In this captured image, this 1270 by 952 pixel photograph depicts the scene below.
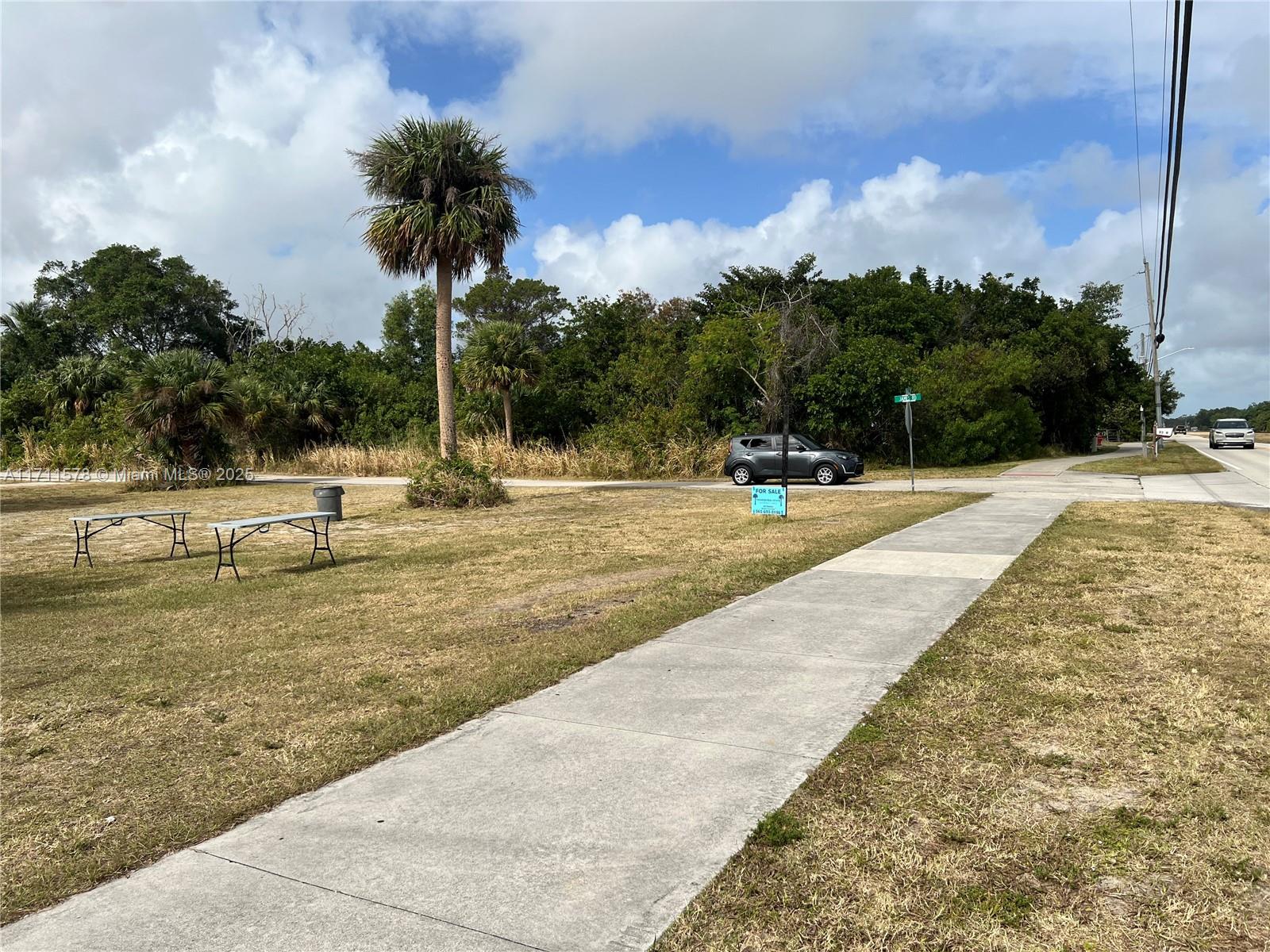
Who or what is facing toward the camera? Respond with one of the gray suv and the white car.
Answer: the white car

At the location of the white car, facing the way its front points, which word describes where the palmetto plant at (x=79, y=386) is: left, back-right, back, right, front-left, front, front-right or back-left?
front-right

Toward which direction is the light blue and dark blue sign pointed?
toward the camera

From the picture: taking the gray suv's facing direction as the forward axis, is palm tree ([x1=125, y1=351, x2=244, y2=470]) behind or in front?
behind

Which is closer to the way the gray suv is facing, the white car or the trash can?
the white car

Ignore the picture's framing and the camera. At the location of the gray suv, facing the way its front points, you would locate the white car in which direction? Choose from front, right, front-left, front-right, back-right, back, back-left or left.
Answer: front-left

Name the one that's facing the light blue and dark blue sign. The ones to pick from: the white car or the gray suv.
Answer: the white car

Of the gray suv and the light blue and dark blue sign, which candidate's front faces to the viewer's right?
the gray suv

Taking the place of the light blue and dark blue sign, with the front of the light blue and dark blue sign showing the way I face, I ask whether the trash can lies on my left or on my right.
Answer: on my right

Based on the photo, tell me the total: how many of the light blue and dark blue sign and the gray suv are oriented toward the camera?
1

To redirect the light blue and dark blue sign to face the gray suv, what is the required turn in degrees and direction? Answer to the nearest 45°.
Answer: approximately 180°

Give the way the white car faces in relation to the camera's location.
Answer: facing the viewer

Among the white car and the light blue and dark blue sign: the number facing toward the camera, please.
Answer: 2

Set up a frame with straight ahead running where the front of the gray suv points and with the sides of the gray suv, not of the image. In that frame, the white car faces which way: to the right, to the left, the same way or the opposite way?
to the right

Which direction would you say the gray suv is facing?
to the viewer's right
